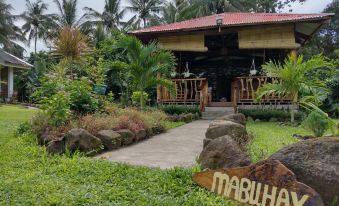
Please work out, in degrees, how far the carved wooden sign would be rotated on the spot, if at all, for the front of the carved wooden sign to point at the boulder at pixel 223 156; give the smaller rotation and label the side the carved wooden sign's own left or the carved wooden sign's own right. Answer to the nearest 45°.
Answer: approximately 135° to the carved wooden sign's own right

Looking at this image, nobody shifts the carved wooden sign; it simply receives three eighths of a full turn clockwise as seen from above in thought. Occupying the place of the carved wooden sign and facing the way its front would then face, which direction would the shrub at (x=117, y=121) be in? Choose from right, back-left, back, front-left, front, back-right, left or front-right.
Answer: front

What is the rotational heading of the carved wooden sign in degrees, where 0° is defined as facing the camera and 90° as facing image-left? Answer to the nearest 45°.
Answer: approximately 0°

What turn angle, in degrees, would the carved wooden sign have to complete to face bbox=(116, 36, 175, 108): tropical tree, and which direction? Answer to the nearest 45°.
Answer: approximately 135° to its right

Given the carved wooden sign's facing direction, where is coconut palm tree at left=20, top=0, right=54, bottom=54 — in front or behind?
behind

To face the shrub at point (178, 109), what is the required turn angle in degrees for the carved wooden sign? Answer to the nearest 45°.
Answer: approximately 180°

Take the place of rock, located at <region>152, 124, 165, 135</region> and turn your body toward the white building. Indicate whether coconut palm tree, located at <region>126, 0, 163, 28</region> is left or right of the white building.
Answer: right

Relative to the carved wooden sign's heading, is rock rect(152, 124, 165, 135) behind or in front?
behind

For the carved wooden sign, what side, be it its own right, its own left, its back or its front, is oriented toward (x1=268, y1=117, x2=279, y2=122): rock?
back

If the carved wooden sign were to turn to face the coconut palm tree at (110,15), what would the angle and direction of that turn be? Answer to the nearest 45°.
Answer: approximately 135° to its right

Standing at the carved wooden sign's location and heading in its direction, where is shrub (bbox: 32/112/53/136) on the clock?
The shrub is roughly at 4 o'clock from the carved wooden sign.

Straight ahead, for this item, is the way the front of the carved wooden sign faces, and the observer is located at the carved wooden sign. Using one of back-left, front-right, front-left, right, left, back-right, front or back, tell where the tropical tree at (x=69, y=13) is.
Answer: back-right

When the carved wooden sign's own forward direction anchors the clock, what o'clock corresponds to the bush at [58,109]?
The bush is roughly at 4 o'clock from the carved wooden sign.
